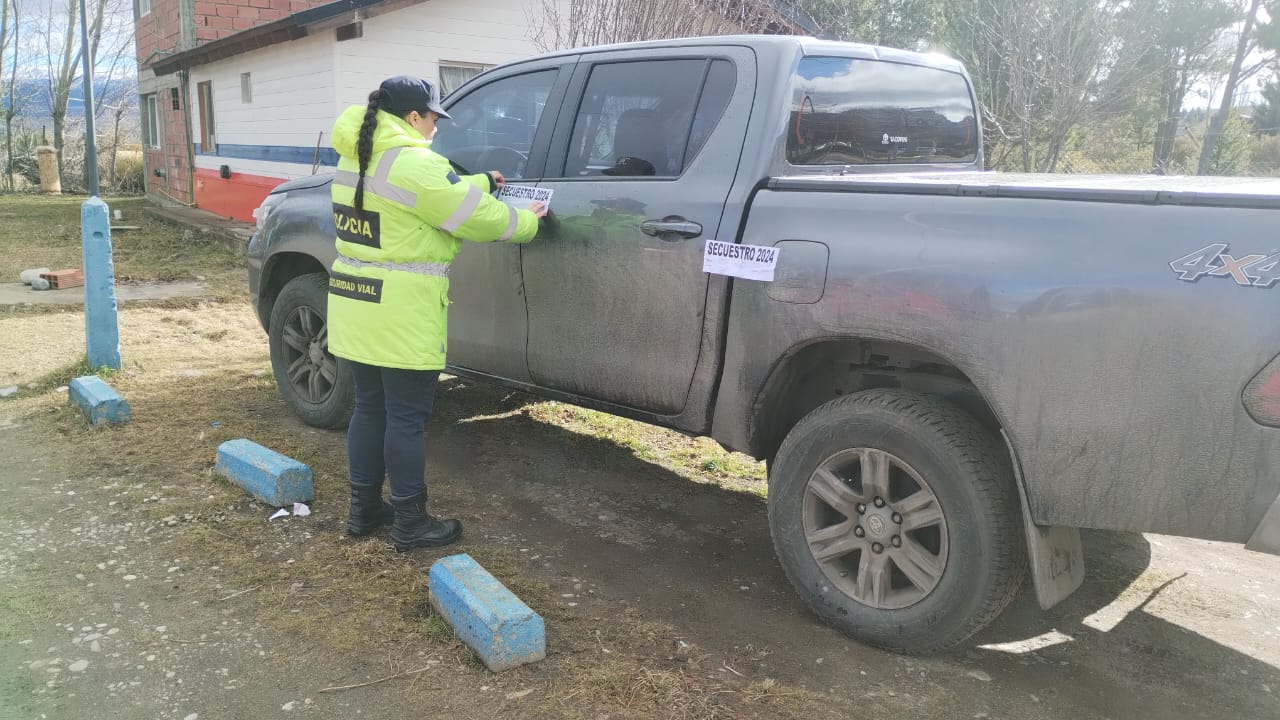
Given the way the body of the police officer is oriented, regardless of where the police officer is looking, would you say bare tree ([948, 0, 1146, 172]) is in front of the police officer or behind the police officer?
in front

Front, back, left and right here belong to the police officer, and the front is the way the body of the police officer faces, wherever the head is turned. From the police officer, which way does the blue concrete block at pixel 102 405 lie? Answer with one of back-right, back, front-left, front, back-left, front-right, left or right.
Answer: left

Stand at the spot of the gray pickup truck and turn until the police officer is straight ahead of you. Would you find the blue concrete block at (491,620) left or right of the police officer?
left

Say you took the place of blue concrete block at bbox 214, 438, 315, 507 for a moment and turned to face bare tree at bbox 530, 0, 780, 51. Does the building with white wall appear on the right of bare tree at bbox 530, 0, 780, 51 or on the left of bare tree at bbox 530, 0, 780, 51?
left

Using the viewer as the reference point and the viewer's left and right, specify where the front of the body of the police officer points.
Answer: facing away from the viewer and to the right of the viewer

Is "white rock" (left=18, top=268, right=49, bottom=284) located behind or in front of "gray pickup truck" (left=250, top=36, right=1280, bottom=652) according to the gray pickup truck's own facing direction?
in front

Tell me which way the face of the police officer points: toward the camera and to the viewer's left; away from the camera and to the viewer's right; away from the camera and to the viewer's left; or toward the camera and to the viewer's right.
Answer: away from the camera and to the viewer's right

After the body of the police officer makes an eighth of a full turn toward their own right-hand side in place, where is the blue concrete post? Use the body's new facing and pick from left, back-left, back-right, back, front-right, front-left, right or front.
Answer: back-left

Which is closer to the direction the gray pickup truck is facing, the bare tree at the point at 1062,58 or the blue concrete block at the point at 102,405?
the blue concrete block

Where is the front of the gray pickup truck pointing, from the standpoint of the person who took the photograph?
facing away from the viewer and to the left of the viewer

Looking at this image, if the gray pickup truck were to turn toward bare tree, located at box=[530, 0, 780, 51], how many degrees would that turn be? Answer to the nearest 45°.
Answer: approximately 45° to its right

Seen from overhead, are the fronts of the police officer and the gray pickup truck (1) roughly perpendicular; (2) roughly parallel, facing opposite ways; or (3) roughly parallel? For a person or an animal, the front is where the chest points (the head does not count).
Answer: roughly perpendicular
